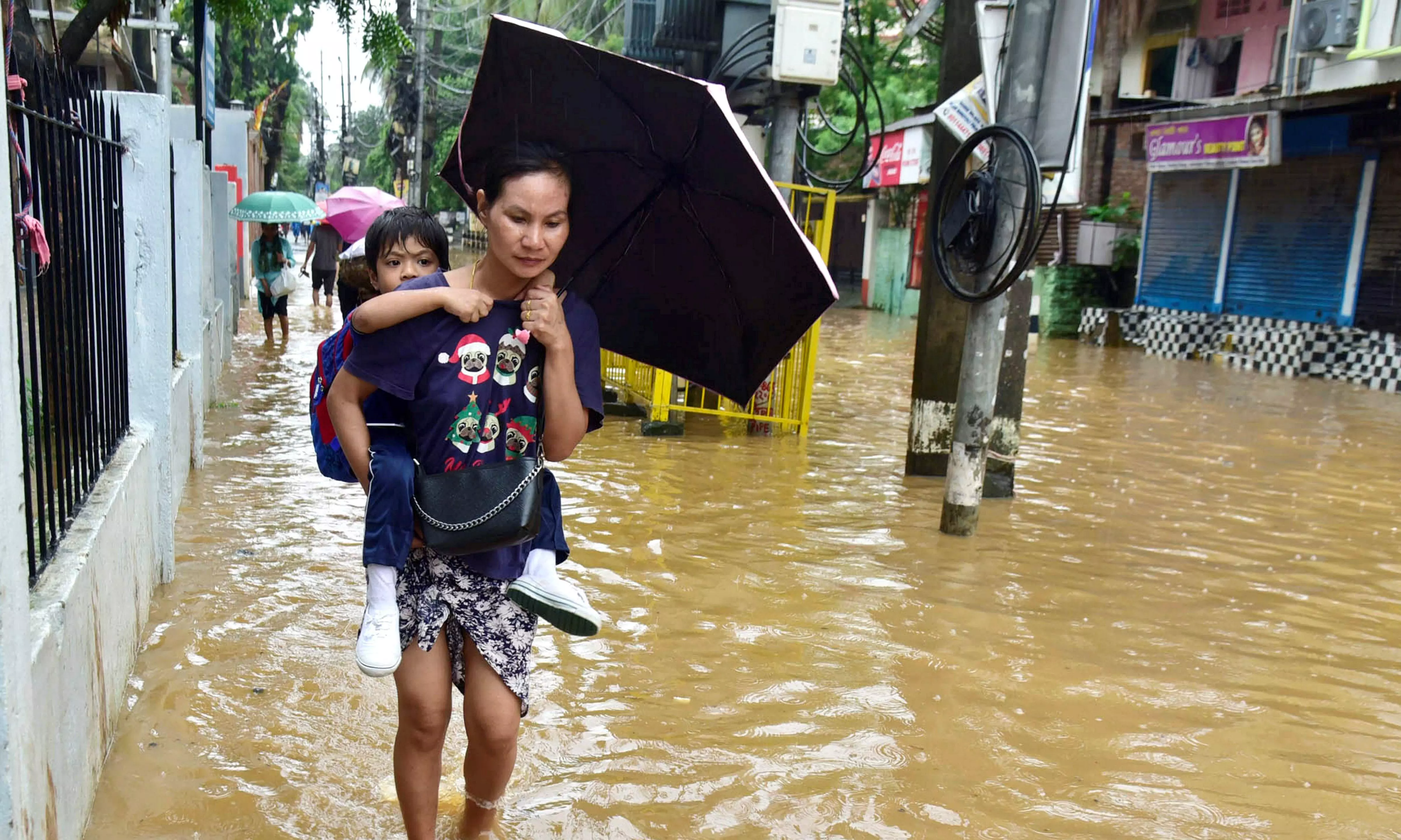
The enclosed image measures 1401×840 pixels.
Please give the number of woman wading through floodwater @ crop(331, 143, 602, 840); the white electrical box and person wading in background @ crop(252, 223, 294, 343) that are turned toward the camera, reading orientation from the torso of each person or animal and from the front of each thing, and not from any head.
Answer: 3

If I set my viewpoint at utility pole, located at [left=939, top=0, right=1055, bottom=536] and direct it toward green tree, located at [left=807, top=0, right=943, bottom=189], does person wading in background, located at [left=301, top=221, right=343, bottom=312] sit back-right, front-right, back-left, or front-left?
front-left

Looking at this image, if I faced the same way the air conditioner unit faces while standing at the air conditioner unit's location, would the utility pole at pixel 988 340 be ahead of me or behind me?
ahead

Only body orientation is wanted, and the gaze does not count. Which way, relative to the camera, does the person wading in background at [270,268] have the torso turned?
toward the camera

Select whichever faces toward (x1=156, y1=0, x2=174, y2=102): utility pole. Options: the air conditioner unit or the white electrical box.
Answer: the air conditioner unit

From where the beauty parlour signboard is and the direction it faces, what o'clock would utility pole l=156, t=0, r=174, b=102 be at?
The utility pole is roughly at 12 o'clock from the beauty parlour signboard.

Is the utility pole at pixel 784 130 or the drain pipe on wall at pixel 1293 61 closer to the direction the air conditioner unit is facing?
the utility pole

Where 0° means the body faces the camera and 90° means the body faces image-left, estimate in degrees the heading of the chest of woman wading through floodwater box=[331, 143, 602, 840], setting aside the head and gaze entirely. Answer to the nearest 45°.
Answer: approximately 0°

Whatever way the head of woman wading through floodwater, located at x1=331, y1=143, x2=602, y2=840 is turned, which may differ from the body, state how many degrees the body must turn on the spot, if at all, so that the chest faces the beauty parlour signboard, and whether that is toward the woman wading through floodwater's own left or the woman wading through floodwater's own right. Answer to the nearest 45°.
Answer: approximately 135° to the woman wading through floodwater's own left

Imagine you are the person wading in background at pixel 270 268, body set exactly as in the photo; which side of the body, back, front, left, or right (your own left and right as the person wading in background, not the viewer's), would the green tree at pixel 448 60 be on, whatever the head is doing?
back

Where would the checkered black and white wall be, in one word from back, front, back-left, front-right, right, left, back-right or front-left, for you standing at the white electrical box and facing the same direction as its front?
back-left

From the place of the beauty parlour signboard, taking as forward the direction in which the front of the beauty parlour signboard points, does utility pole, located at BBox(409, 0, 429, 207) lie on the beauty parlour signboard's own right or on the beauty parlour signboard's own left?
on the beauty parlour signboard's own right
